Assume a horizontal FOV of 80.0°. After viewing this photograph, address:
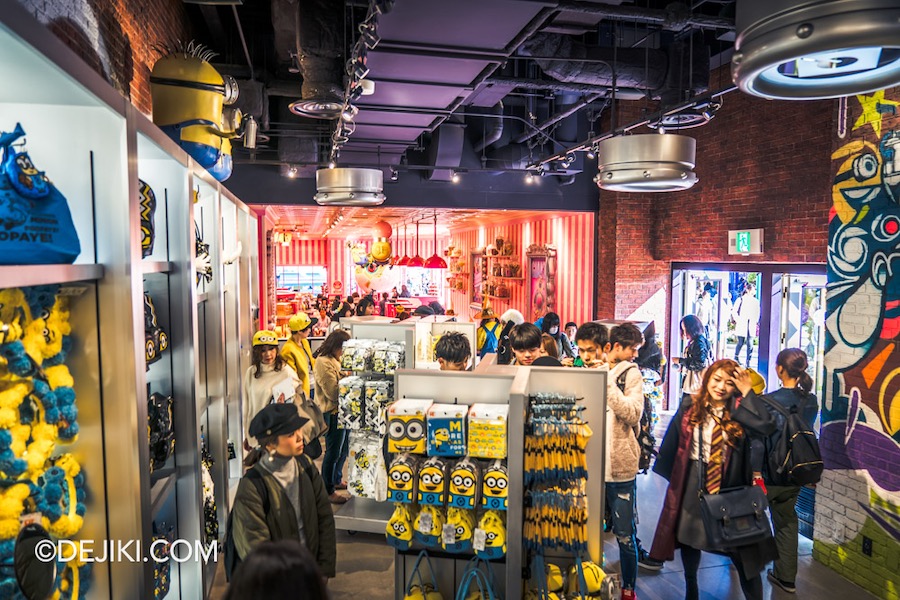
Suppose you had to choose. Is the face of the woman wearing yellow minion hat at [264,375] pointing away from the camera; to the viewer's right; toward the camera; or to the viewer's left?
toward the camera

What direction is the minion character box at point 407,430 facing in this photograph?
toward the camera

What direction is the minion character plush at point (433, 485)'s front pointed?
toward the camera

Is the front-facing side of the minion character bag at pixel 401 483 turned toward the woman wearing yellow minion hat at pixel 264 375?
no

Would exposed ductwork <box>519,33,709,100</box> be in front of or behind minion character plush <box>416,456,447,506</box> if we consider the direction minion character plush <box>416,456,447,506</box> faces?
behind

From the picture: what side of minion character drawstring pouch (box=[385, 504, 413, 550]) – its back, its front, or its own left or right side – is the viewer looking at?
front

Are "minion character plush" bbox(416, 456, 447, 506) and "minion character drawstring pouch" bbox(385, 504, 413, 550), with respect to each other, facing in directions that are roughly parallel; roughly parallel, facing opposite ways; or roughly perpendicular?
roughly parallel

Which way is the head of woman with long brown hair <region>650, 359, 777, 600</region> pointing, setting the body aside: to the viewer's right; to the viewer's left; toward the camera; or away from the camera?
toward the camera

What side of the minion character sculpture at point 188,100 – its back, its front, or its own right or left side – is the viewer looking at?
right

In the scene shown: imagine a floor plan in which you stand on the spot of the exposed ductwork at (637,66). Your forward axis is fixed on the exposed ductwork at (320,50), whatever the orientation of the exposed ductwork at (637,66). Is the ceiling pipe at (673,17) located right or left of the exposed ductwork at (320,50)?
left

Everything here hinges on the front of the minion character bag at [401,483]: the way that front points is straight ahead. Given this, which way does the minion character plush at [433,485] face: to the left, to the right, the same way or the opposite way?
the same way

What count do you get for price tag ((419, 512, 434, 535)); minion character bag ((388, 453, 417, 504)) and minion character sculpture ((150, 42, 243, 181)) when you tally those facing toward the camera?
2

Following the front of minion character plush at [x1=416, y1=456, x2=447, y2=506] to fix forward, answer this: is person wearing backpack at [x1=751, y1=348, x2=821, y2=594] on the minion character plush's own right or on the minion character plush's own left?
on the minion character plush's own left

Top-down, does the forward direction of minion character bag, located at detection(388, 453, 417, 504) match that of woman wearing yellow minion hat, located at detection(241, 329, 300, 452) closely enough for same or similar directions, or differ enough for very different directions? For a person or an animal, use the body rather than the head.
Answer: same or similar directions

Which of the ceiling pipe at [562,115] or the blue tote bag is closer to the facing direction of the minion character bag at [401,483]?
the blue tote bag

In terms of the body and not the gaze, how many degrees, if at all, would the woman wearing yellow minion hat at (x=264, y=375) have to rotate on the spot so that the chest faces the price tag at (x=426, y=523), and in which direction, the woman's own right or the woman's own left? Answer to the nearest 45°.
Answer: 0° — they already face it
